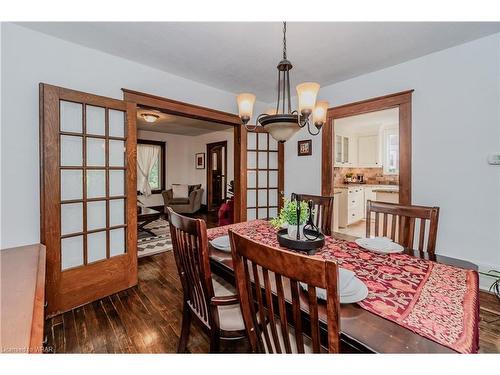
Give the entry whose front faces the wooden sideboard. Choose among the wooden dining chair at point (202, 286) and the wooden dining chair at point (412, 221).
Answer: the wooden dining chair at point (412, 221)

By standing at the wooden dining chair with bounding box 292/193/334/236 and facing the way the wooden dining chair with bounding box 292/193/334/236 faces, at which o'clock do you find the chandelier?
The chandelier is roughly at 11 o'clock from the wooden dining chair.

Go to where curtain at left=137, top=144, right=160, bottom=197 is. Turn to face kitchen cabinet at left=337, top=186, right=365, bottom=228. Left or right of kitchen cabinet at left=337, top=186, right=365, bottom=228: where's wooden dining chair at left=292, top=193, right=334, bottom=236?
right

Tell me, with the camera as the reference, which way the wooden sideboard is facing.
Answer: facing to the right of the viewer

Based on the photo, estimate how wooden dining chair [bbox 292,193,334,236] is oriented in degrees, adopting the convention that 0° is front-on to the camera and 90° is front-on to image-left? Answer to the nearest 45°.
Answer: approximately 45°

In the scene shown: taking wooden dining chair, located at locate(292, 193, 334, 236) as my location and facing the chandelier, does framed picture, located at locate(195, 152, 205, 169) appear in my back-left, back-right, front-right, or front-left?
back-right

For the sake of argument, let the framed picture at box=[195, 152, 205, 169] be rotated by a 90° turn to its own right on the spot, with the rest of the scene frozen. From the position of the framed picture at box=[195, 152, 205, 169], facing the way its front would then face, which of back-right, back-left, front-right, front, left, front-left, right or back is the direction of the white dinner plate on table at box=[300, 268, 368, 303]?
back-left

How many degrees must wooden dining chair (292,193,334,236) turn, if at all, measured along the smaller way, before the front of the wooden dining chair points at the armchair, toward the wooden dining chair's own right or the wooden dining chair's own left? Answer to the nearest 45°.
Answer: approximately 90° to the wooden dining chair's own right

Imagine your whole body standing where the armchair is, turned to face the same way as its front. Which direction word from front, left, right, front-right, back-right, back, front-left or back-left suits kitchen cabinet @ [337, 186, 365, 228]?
left

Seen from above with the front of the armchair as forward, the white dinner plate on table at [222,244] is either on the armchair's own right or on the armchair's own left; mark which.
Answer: on the armchair's own left

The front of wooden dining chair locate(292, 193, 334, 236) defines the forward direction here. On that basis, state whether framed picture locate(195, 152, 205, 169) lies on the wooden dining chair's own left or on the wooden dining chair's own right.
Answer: on the wooden dining chair's own right

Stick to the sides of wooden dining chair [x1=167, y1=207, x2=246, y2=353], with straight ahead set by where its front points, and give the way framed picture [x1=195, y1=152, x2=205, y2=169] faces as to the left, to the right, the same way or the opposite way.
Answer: the opposite way

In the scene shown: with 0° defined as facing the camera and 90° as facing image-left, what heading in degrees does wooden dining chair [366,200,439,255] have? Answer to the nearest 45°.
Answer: approximately 45°
